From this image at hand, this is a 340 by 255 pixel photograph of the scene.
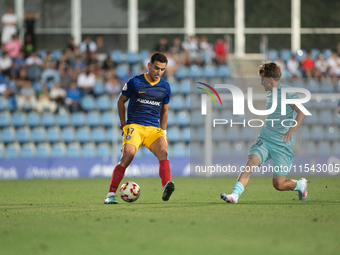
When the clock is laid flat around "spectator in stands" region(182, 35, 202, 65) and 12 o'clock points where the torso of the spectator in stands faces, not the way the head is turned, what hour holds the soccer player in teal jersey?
The soccer player in teal jersey is roughly at 12 o'clock from the spectator in stands.

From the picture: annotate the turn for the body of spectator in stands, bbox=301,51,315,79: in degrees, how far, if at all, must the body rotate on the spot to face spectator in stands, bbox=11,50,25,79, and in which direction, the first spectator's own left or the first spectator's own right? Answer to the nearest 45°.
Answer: approximately 90° to the first spectator's own right

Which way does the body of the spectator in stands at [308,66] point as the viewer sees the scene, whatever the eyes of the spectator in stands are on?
toward the camera

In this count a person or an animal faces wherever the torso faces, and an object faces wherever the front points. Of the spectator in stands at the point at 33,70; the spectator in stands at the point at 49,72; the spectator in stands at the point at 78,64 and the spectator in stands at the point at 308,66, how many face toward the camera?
4

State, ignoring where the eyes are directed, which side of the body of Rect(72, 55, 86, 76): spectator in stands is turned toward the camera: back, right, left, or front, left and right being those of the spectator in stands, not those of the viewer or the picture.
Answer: front

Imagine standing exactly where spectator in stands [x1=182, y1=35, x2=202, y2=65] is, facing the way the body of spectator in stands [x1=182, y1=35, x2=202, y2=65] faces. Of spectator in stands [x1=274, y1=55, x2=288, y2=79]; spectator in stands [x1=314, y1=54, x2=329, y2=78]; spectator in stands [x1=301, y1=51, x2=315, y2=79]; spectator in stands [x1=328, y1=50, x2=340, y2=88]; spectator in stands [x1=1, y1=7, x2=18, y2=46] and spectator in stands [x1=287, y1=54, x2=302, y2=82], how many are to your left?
5

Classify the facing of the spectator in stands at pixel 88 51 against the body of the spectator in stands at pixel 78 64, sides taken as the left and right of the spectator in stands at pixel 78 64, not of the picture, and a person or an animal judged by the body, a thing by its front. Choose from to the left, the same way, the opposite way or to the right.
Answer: the same way

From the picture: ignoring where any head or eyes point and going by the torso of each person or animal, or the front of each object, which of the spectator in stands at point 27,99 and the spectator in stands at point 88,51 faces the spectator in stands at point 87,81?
the spectator in stands at point 88,51

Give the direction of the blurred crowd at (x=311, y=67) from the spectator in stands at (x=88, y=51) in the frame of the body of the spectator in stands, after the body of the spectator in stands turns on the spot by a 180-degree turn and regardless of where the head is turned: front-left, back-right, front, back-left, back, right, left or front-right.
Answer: right

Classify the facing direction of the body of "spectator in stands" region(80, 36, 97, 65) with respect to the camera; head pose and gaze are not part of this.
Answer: toward the camera

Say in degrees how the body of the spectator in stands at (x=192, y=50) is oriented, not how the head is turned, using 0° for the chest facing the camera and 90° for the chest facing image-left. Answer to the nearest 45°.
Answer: approximately 0°

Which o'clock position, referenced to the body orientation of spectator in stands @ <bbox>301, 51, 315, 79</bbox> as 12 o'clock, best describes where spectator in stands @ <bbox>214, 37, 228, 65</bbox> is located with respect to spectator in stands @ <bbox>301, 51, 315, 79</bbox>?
spectator in stands @ <bbox>214, 37, 228, 65</bbox> is roughly at 3 o'clock from spectator in stands @ <bbox>301, 51, 315, 79</bbox>.

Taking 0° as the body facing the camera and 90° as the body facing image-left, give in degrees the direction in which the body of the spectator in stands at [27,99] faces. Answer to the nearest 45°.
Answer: approximately 0°

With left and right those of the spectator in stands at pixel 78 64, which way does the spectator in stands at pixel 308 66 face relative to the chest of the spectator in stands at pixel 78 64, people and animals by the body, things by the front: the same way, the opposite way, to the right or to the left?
the same way

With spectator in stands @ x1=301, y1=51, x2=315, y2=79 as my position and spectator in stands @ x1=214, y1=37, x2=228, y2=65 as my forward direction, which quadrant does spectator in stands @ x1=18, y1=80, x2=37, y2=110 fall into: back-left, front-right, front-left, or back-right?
front-left

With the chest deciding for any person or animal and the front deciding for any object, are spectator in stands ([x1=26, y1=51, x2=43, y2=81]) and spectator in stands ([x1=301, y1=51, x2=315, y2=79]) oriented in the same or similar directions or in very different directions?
same or similar directions
